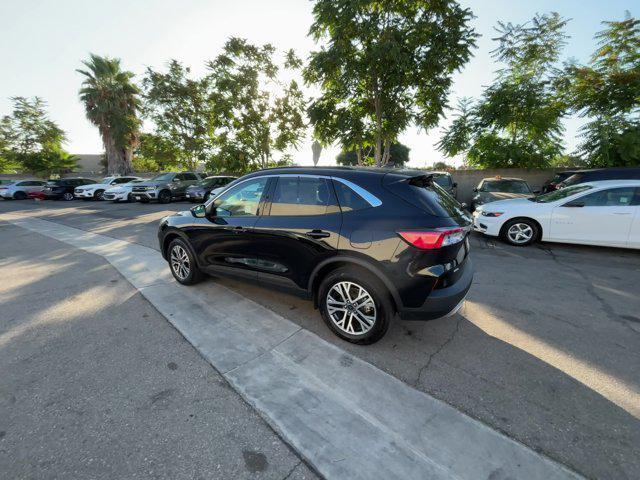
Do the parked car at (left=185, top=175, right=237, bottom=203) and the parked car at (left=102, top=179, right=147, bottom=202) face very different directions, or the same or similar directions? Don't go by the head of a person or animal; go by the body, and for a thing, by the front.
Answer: same or similar directions

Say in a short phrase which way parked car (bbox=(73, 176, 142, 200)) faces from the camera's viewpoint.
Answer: facing the viewer and to the left of the viewer

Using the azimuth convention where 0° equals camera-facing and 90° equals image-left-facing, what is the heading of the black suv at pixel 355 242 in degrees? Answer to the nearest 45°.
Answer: approximately 135°

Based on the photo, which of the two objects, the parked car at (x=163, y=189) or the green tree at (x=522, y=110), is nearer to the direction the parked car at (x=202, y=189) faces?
the parked car

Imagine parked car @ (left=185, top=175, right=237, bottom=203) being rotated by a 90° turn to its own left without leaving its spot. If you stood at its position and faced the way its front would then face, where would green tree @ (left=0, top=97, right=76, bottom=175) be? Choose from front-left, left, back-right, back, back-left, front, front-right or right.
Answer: back

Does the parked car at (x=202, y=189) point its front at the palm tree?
no

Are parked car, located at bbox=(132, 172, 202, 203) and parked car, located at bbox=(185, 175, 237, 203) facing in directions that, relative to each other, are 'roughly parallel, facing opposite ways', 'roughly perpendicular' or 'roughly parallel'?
roughly parallel

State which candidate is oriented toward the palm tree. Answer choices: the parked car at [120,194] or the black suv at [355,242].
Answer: the black suv

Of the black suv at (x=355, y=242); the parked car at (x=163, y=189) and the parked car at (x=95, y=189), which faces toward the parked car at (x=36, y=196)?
the black suv

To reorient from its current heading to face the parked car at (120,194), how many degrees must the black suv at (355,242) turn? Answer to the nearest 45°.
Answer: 0° — it already faces it

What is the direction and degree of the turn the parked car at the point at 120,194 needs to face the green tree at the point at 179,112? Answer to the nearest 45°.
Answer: approximately 180°

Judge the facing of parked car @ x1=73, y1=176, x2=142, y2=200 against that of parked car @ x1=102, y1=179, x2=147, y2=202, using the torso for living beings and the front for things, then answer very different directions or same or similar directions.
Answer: same or similar directions

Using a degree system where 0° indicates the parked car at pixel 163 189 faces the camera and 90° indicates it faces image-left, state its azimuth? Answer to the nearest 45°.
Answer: approximately 45°

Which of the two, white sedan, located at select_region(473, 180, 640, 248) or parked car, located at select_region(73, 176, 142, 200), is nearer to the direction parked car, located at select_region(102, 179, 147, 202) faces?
the white sedan

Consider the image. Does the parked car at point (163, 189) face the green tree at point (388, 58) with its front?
no

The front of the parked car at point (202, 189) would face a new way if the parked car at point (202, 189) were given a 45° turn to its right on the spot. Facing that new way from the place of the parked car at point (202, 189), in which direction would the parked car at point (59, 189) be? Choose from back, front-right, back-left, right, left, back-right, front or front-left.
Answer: front-right

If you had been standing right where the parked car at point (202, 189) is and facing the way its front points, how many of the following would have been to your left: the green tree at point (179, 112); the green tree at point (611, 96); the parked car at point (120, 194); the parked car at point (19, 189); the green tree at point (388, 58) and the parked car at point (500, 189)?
3

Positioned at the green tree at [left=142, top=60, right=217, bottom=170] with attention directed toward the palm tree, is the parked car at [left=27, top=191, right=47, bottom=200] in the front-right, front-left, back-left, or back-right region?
front-left
